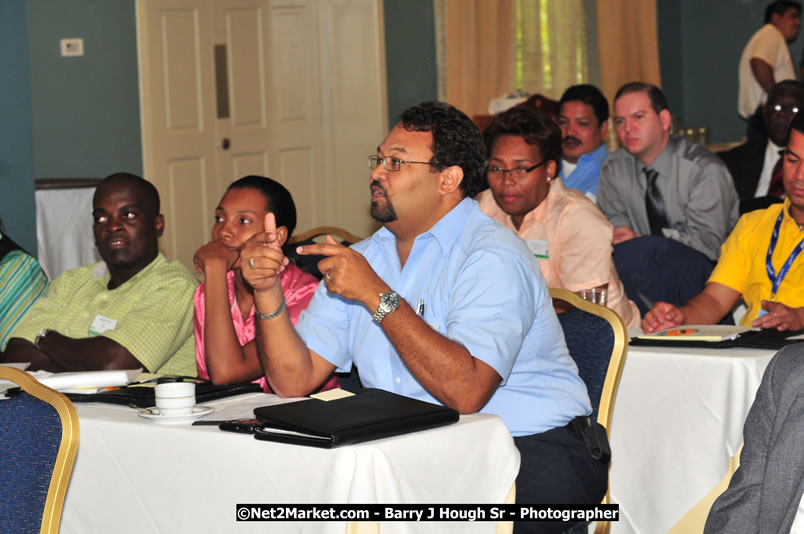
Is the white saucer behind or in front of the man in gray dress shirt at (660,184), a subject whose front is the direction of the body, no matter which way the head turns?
in front

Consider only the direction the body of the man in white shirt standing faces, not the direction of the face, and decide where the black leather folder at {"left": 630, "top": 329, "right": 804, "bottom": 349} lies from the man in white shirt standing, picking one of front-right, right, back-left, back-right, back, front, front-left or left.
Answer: right

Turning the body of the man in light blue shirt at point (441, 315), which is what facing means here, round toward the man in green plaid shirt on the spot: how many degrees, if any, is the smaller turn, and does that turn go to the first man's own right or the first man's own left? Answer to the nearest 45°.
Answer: approximately 90° to the first man's own right

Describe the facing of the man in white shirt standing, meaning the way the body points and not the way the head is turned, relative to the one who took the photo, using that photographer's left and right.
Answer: facing to the right of the viewer

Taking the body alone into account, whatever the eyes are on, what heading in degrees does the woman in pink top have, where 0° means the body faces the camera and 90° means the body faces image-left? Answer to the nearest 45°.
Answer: approximately 45°

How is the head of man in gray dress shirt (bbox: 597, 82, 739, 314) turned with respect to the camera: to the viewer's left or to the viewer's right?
to the viewer's left

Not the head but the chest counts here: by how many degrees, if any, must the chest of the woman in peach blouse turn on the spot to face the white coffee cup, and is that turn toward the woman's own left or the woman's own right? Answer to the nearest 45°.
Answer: approximately 45° to the woman's own left

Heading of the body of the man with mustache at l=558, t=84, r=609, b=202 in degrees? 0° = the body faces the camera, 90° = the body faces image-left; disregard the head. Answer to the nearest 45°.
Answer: approximately 45°

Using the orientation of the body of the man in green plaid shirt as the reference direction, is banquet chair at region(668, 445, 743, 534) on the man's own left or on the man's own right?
on the man's own left
